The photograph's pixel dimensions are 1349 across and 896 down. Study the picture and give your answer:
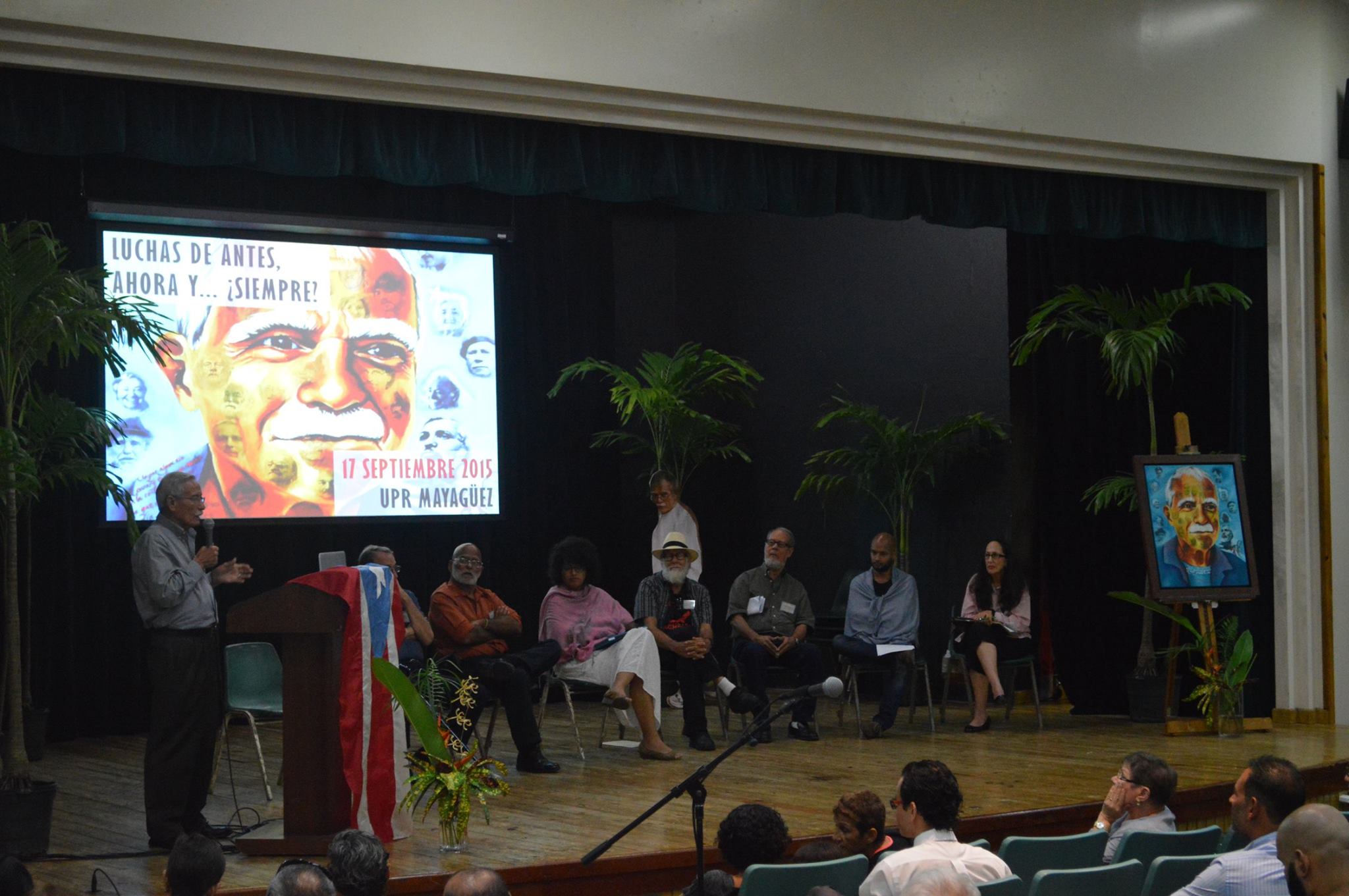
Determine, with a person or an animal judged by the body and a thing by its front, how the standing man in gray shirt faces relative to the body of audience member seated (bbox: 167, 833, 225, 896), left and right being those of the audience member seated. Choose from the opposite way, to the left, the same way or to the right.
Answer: to the right

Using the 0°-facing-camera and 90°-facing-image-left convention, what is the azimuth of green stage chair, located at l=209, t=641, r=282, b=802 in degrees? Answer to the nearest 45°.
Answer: approximately 315°

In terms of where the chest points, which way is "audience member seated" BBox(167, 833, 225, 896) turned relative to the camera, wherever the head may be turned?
away from the camera

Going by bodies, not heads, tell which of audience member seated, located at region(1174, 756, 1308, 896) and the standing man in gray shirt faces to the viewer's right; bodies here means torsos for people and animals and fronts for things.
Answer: the standing man in gray shirt

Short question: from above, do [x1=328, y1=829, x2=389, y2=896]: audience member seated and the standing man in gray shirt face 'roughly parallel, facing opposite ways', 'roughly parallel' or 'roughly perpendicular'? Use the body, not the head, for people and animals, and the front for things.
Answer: roughly perpendicular

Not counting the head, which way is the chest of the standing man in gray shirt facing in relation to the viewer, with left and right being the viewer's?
facing to the right of the viewer
